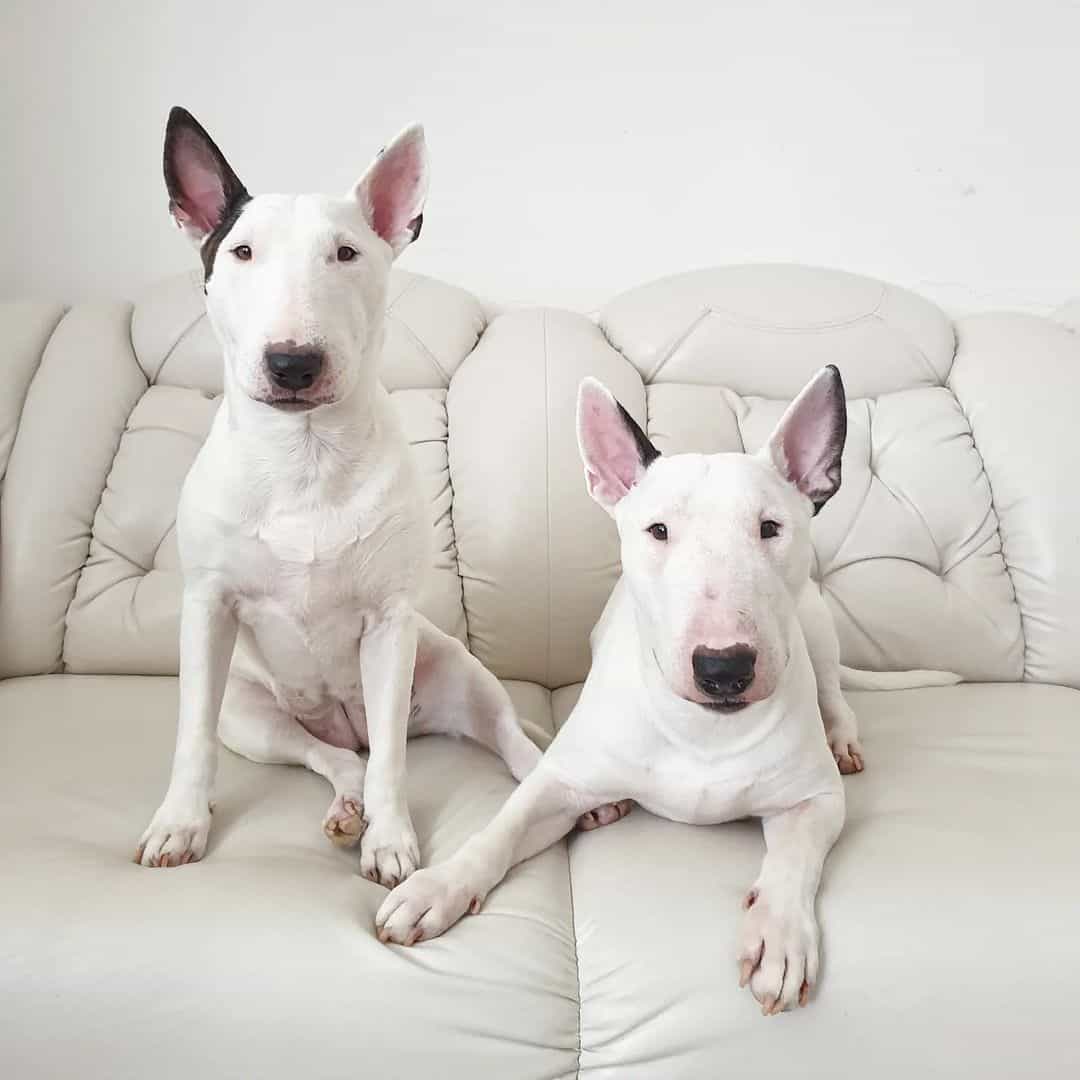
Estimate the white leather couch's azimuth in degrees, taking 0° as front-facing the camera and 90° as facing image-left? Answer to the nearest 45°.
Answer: approximately 0°

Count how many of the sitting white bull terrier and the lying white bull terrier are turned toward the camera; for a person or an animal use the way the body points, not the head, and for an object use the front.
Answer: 2
